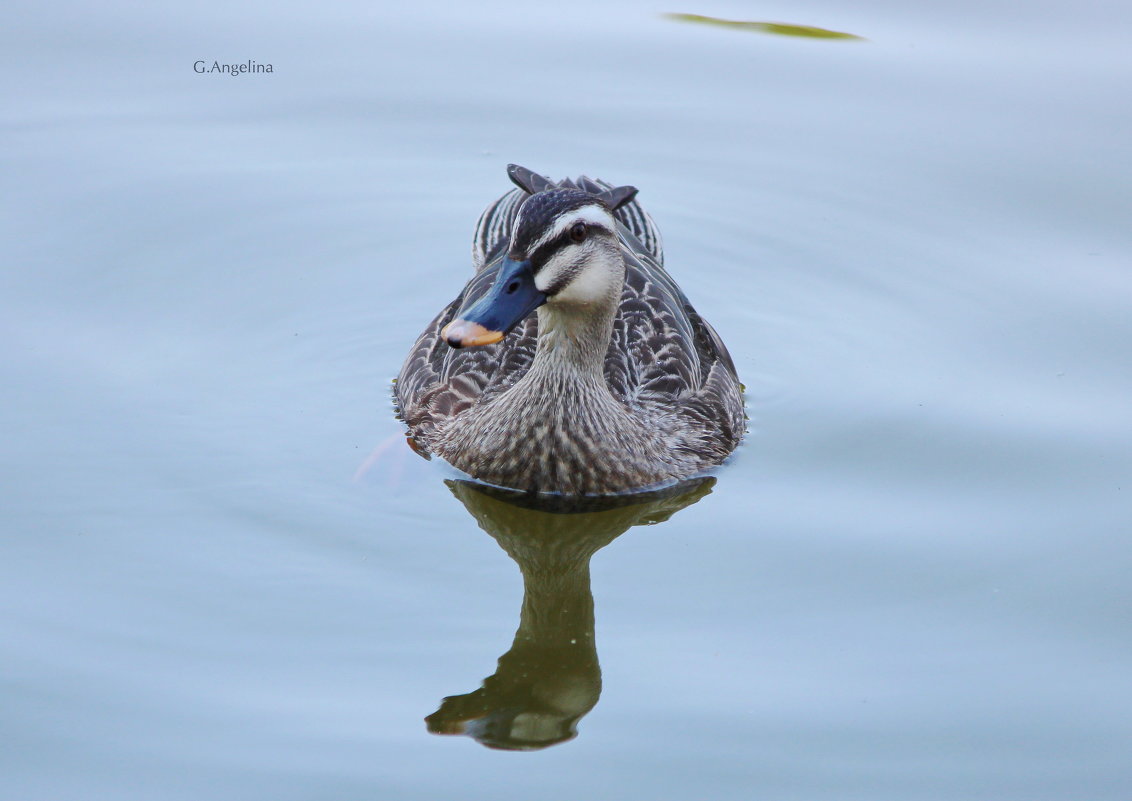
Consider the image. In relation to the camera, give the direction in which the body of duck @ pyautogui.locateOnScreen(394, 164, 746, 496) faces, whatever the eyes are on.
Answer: toward the camera
